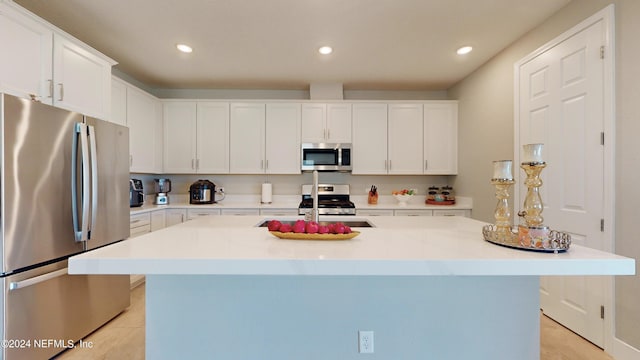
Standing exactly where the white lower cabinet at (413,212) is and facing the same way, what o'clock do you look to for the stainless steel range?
The stainless steel range is roughly at 3 o'clock from the white lower cabinet.

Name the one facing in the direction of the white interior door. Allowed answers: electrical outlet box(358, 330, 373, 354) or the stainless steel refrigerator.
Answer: the stainless steel refrigerator

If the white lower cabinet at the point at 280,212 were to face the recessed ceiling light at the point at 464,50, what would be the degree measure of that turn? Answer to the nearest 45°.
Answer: approximately 45° to its left

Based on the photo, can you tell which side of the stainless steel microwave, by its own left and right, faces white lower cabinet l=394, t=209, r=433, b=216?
left

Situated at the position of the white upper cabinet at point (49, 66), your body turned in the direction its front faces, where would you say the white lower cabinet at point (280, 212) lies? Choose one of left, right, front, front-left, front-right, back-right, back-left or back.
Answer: front-left

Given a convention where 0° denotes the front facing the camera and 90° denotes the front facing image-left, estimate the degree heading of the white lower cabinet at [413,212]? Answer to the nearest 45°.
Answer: approximately 0°

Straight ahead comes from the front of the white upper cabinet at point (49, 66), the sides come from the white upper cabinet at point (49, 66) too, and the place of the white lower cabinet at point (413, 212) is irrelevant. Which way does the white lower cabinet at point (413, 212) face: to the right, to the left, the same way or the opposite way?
to the right
